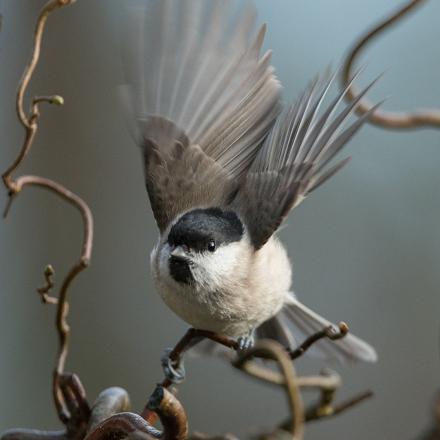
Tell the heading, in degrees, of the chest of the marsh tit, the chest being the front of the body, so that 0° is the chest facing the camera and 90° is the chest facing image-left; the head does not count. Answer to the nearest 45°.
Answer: approximately 45°
